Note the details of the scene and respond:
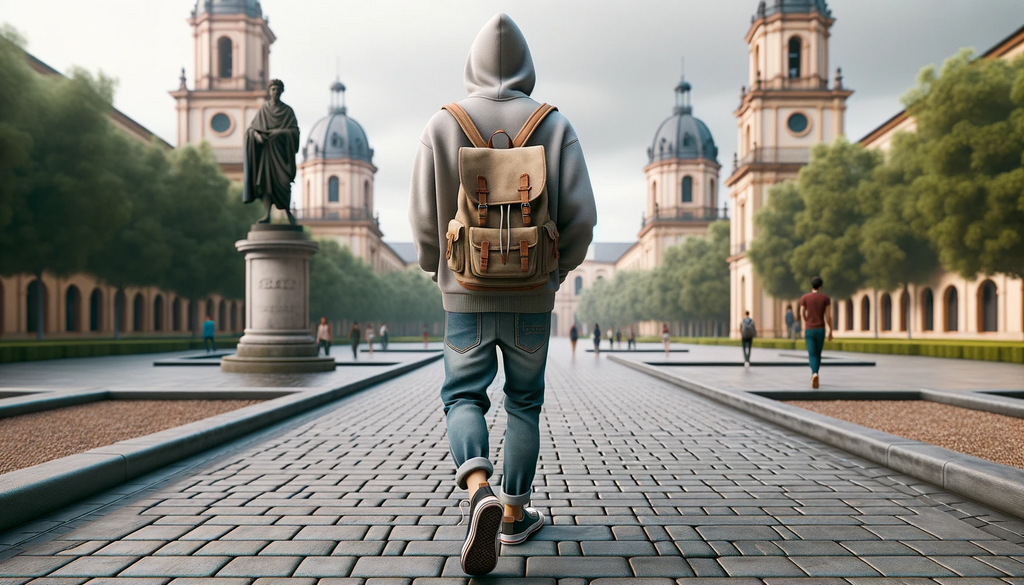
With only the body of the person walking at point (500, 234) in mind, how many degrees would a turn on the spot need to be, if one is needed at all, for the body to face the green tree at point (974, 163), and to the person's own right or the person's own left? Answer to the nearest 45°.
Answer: approximately 45° to the person's own right

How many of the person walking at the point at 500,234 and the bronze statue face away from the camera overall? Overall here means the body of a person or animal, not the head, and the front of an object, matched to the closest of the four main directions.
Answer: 1

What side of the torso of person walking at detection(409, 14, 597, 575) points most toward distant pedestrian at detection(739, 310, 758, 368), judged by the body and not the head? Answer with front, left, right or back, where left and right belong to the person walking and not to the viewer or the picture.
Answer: front

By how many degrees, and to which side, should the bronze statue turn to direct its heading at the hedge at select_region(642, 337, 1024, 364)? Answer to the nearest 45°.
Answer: approximately 90° to its left

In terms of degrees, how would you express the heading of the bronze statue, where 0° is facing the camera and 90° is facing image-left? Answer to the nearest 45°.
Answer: approximately 0°

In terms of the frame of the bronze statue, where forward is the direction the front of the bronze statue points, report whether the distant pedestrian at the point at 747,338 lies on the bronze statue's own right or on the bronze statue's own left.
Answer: on the bronze statue's own left

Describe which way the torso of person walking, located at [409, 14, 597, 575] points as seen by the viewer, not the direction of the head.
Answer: away from the camera

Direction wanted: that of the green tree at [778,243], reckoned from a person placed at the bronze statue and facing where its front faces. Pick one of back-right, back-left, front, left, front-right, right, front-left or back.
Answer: back-left
